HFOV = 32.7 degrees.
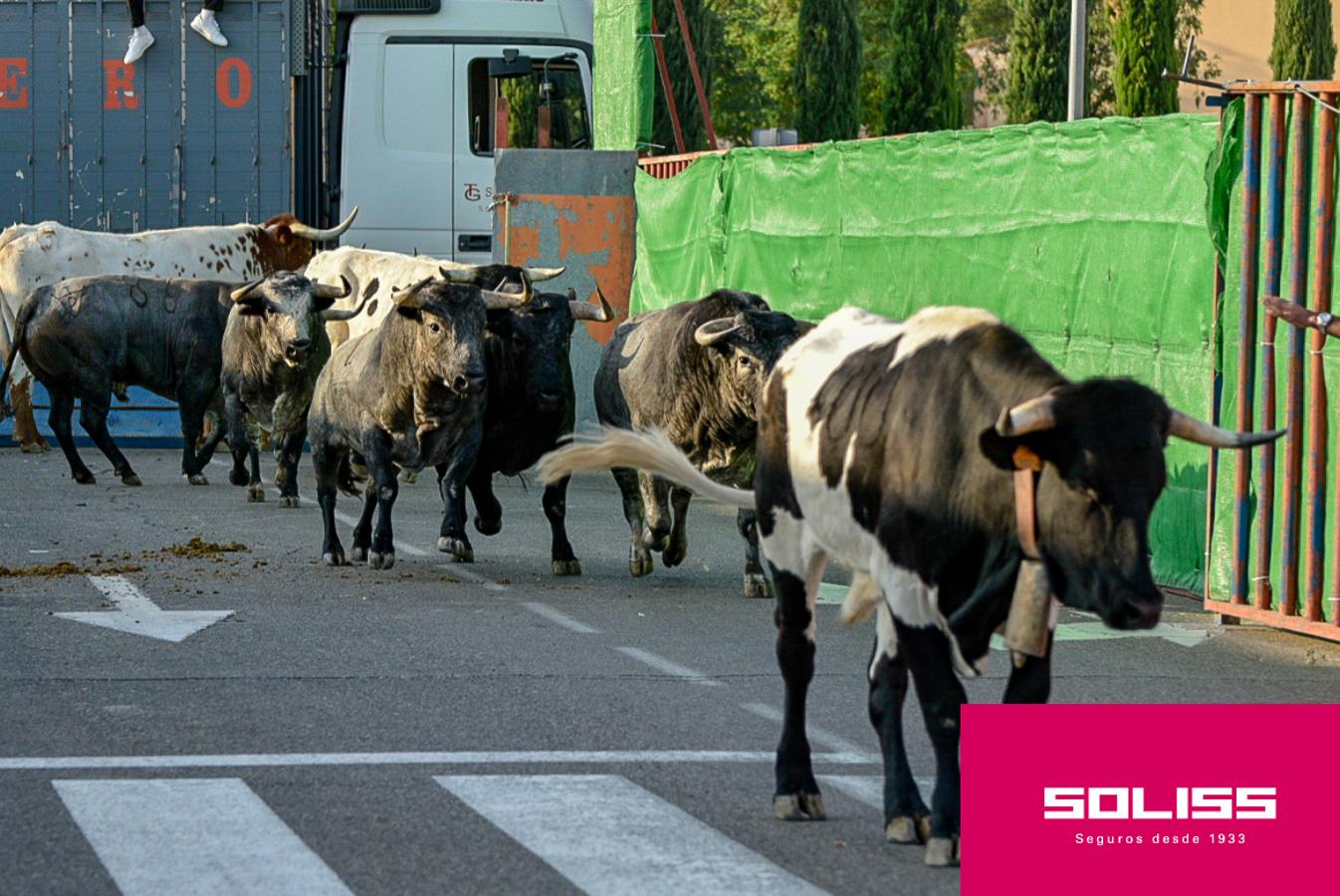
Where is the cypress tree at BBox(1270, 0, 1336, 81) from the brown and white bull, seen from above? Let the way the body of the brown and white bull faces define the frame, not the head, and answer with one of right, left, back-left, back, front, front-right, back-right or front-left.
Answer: front-left

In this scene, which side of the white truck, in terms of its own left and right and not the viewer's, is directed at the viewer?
right

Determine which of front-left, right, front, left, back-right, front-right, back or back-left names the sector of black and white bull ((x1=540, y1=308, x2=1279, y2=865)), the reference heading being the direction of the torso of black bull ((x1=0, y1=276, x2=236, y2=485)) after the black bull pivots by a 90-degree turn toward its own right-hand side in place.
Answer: front

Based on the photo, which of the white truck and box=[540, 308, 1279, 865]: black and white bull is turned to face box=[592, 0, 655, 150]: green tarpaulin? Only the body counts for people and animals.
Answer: the white truck

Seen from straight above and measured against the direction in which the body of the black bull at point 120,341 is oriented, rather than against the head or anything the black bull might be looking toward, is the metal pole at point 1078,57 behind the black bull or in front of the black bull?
in front

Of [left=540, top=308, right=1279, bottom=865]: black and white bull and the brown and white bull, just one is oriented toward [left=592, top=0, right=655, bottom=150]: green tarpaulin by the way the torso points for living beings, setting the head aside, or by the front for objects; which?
the brown and white bull

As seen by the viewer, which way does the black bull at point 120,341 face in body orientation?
to the viewer's right

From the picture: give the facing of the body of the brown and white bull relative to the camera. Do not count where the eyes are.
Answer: to the viewer's right

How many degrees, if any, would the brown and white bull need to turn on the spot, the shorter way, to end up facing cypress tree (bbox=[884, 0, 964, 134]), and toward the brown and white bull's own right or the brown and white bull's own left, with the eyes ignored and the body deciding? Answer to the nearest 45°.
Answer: approximately 45° to the brown and white bull's own left

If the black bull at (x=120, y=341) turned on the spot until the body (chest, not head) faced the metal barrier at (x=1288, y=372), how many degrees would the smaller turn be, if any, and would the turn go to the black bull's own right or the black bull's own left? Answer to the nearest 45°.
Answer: approximately 45° to the black bull's own right

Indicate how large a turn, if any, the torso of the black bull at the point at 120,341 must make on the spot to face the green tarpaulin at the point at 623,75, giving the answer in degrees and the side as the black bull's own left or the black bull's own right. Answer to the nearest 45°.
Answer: approximately 45° to the black bull's own left

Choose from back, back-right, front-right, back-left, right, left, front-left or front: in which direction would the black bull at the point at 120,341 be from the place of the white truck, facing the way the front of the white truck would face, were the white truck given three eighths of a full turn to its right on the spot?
front

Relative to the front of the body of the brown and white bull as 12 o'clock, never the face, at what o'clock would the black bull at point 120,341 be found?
The black bull is roughly at 3 o'clock from the brown and white bull.
